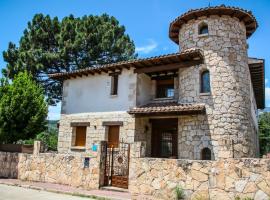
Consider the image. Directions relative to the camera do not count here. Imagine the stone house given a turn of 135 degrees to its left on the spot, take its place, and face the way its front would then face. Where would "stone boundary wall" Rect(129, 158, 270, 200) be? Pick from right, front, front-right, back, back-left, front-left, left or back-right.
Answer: right

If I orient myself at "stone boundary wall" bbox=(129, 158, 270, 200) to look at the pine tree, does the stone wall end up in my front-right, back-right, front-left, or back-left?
front-left

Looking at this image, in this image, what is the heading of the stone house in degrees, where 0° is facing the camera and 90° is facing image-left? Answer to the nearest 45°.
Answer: approximately 45°

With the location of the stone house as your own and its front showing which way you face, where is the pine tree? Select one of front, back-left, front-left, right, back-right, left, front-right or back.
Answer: right

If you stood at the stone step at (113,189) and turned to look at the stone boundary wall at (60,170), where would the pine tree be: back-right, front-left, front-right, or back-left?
front-right

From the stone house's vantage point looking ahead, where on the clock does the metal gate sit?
The metal gate is roughly at 12 o'clock from the stone house.

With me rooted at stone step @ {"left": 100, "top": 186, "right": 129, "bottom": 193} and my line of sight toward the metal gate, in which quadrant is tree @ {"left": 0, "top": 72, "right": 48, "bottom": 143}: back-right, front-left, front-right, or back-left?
front-left

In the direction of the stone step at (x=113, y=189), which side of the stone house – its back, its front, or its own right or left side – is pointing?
front
